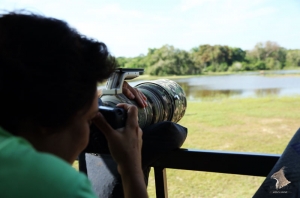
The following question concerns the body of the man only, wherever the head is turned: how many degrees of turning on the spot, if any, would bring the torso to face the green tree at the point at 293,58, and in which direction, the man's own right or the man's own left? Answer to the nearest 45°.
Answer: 0° — they already face it

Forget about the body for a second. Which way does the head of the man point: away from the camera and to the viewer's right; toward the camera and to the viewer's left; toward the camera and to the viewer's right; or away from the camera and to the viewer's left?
away from the camera and to the viewer's right

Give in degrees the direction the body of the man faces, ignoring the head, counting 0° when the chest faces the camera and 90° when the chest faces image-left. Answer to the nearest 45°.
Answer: approximately 225°
